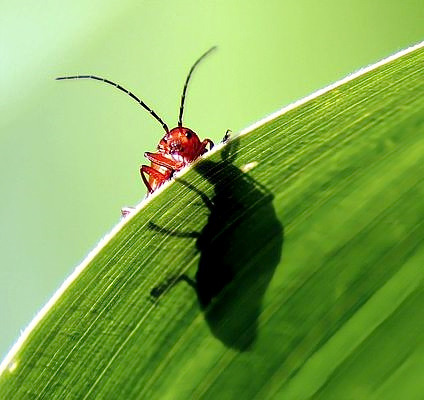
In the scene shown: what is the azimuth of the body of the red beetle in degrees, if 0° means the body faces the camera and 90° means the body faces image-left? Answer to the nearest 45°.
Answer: approximately 45°
